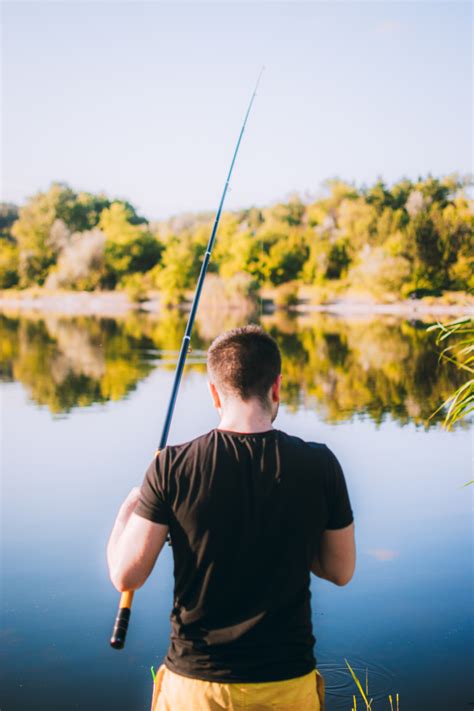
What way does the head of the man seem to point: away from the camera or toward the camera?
away from the camera

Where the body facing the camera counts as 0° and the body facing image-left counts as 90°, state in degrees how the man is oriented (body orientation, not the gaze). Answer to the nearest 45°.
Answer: approximately 180°
